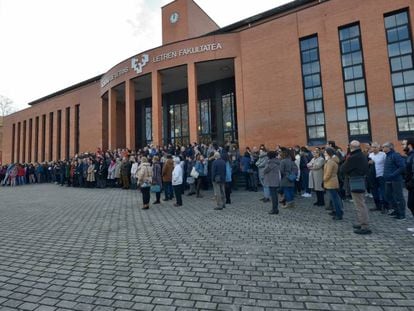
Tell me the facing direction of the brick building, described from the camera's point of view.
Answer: facing the viewer and to the left of the viewer

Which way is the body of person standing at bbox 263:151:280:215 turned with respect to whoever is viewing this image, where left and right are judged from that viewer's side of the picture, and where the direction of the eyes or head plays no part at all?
facing away from the viewer and to the left of the viewer

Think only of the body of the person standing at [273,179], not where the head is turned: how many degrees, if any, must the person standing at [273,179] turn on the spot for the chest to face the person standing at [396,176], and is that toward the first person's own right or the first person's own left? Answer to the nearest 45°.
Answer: approximately 135° to the first person's own right

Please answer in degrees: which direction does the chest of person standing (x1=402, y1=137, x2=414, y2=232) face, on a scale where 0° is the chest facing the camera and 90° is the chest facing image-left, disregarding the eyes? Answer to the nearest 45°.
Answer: approximately 90°

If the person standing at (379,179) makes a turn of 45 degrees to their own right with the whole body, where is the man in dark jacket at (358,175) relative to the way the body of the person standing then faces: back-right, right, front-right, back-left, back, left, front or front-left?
left

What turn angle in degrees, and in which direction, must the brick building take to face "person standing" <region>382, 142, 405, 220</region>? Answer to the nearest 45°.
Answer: approximately 45° to its left

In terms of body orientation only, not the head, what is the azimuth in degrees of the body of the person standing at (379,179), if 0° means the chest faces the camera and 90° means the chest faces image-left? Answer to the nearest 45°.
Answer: approximately 45°

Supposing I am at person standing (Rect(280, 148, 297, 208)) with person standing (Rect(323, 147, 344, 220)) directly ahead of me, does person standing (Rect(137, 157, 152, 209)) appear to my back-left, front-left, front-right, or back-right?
back-right

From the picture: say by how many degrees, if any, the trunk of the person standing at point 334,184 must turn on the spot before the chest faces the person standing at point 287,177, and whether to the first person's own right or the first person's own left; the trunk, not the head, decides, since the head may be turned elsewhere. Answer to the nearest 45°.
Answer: approximately 45° to the first person's own right
